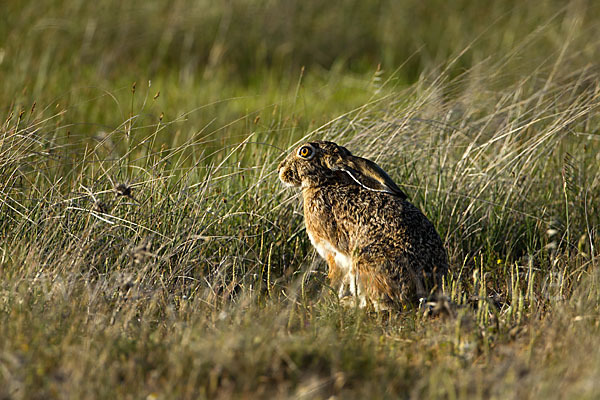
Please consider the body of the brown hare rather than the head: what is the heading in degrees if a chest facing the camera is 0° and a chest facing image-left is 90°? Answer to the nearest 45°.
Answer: approximately 90°
